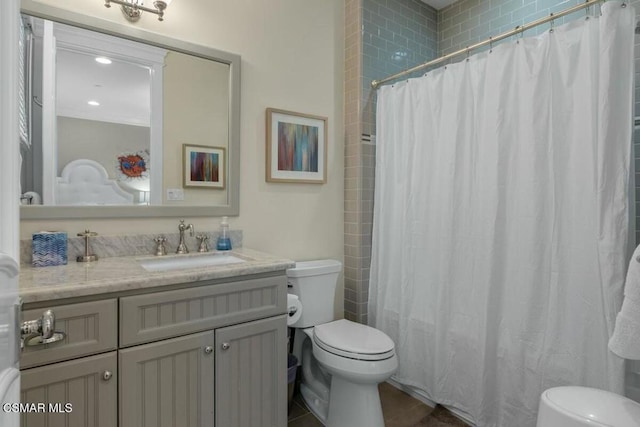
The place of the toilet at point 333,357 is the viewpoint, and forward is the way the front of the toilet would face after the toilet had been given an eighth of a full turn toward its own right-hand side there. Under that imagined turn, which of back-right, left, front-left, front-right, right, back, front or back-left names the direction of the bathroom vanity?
front-right

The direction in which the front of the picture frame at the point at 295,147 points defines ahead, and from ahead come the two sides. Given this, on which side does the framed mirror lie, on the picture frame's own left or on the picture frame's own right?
on the picture frame's own right

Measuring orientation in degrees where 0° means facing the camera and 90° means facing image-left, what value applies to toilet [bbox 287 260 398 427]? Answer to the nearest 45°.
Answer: approximately 315°

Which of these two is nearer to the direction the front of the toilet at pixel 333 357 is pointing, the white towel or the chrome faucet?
the white towel

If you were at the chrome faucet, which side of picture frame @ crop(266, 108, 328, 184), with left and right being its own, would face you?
right

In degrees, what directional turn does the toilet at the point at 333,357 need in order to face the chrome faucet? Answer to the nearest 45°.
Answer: approximately 135° to its right
